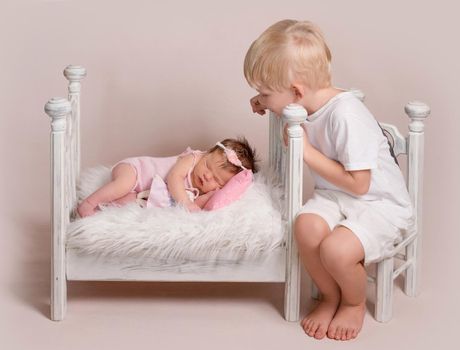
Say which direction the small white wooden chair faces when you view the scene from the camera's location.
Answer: facing the viewer and to the left of the viewer

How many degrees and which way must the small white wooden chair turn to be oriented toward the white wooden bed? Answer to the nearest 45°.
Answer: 0° — it already faces it

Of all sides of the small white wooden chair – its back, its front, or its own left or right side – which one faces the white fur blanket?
front

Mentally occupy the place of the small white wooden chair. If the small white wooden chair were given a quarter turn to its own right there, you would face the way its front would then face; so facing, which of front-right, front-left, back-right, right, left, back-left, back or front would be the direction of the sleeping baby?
front-left
